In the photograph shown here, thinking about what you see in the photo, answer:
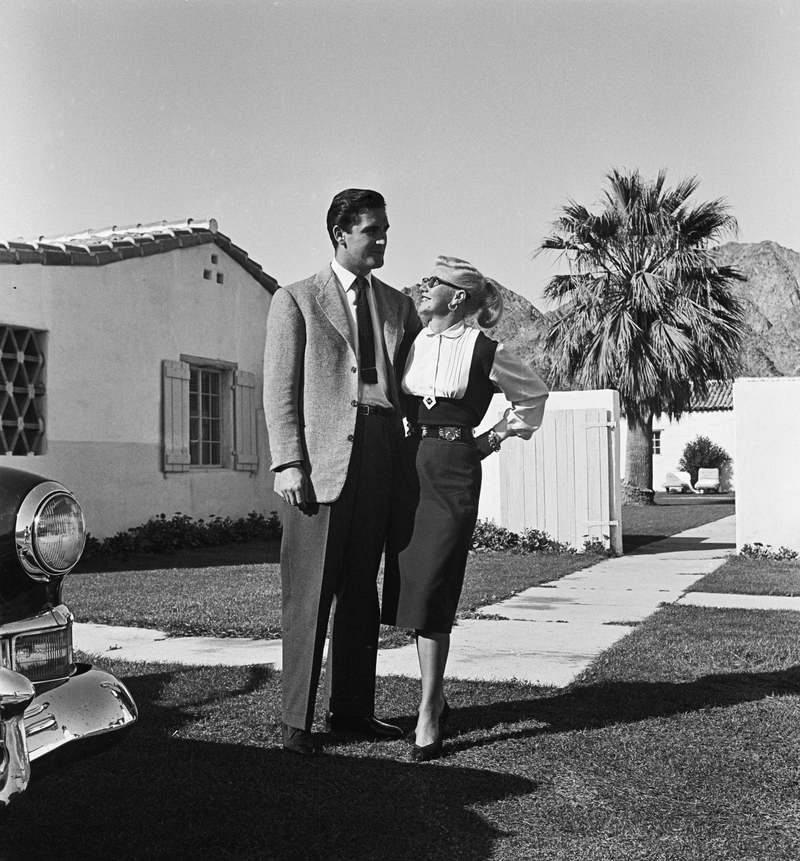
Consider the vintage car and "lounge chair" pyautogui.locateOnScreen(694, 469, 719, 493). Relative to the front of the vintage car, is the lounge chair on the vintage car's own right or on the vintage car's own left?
on the vintage car's own left

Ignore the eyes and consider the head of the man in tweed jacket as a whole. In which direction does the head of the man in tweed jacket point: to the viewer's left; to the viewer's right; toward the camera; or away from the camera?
to the viewer's right

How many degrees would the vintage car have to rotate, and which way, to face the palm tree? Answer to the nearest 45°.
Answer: approximately 90° to its left

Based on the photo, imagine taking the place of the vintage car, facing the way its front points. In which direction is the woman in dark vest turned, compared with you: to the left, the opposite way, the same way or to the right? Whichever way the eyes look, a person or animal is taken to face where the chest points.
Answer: to the right

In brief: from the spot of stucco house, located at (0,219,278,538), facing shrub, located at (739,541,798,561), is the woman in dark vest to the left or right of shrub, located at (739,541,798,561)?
right

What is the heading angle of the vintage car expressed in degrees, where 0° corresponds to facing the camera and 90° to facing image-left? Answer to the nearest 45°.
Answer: approximately 315°

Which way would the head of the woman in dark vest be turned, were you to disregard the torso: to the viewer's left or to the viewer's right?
to the viewer's left

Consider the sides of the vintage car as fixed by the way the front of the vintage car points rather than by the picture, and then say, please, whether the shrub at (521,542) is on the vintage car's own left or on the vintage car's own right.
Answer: on the vintage car's own left

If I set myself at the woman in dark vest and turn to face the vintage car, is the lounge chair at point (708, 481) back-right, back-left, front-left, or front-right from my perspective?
back-right

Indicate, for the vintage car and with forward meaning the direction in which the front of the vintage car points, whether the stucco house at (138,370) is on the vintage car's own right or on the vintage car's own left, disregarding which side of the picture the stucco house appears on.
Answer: on the vintage car's own left

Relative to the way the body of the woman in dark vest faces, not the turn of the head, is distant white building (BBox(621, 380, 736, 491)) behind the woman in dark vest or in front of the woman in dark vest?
behind
